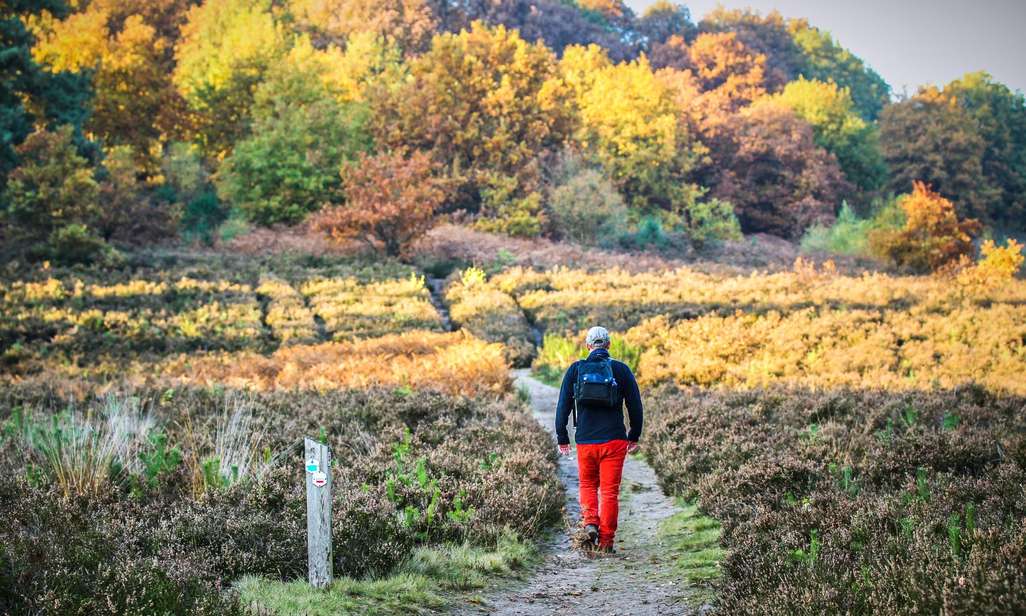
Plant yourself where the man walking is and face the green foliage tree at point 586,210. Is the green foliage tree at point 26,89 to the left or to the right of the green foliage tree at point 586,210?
left

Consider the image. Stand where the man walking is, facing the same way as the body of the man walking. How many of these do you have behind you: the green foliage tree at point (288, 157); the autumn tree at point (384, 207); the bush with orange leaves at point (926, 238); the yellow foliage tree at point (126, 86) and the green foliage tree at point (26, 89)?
0

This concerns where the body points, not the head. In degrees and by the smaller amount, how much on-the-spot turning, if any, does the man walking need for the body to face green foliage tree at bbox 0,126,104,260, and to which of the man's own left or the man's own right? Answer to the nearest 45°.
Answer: approximately 45° to the man's own left

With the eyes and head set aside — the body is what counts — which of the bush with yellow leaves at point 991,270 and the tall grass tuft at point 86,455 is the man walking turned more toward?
the bush with yellow leaves

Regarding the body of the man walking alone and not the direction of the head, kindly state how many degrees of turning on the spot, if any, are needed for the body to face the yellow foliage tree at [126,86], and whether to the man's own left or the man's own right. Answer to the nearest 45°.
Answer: approximately 45° to the man's own left

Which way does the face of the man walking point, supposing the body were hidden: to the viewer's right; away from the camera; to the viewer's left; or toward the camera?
away from the camera

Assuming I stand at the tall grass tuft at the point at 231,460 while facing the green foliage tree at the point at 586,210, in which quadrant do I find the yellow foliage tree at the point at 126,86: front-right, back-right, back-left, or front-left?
front-left

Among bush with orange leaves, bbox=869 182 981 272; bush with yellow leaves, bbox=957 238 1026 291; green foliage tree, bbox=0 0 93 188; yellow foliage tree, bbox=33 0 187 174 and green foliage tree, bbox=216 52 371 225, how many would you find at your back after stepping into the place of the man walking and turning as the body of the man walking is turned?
0

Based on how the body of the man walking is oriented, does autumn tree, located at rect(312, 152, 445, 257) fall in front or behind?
in front

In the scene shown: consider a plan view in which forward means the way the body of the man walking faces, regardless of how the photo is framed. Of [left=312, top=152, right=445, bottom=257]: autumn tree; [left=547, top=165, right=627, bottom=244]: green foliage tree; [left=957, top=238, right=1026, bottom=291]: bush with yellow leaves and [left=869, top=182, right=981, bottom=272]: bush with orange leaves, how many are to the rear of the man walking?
0

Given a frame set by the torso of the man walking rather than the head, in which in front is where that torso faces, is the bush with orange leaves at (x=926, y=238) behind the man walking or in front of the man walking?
in front

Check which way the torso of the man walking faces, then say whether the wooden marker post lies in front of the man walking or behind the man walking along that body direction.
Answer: behind

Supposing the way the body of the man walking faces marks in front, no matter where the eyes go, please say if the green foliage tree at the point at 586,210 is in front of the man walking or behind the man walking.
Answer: in front

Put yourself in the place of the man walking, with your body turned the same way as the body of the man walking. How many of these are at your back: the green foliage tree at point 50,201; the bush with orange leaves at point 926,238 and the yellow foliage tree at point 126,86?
0

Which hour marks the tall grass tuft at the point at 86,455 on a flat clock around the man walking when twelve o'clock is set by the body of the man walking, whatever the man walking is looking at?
The tall grass tuft is roughly at 9 o'clock from the man walking.

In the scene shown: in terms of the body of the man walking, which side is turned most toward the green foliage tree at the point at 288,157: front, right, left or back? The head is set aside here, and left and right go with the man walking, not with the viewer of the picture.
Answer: front

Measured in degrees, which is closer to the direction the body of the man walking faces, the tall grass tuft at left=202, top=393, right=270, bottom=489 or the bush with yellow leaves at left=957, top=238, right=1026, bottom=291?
the bush with yellow leaves

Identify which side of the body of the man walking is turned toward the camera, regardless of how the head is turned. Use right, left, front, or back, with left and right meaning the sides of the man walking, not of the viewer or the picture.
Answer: back
